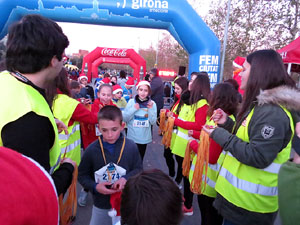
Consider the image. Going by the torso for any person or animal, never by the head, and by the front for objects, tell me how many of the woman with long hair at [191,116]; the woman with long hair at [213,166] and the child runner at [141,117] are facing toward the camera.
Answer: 1

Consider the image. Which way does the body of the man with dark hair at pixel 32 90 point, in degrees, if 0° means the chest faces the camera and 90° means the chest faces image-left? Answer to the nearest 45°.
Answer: approximately 225°

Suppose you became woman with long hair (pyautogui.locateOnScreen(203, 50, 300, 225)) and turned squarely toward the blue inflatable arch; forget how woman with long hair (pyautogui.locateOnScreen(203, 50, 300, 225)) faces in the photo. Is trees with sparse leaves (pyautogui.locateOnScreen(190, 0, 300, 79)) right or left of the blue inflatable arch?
right

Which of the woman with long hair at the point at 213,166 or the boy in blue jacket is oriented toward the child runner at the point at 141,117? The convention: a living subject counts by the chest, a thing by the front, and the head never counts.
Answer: the woman with long hair

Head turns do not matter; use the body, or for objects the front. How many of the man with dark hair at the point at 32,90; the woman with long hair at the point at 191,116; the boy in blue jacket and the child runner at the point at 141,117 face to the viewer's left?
1

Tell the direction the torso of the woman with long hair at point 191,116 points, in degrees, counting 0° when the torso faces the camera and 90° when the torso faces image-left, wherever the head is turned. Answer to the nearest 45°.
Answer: approximately 90°

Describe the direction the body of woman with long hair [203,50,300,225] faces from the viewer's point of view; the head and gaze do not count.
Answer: to the viewer's left

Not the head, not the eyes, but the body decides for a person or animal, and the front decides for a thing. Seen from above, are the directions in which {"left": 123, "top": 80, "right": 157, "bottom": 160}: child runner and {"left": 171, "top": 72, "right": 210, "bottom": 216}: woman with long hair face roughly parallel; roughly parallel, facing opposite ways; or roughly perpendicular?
roughly perpendicular

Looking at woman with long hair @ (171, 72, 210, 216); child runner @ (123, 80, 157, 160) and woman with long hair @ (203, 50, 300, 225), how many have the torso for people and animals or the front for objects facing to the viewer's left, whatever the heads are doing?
2

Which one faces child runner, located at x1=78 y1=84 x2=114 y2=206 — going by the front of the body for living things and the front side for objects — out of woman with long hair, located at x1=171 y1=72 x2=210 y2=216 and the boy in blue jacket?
the woman with long hair

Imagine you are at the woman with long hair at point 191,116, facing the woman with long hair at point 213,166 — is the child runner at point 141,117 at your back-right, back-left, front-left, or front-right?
back-right

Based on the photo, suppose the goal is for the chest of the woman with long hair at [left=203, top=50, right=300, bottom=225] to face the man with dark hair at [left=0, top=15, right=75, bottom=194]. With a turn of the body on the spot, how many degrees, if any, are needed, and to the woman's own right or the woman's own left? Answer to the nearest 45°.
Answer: approximately 45° to the woman's own left
